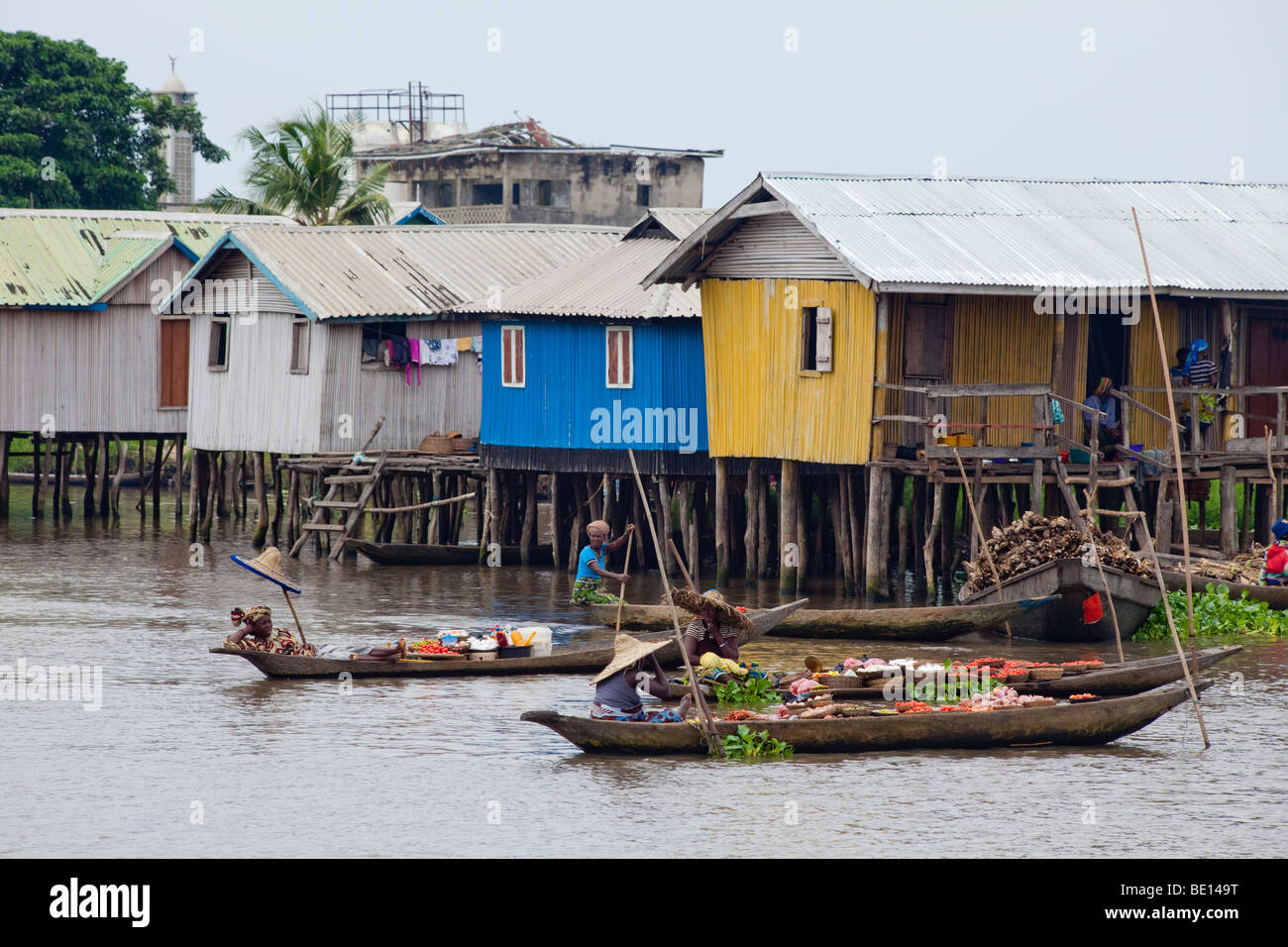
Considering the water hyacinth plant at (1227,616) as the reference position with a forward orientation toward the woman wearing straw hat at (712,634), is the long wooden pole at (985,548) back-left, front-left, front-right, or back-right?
front-right

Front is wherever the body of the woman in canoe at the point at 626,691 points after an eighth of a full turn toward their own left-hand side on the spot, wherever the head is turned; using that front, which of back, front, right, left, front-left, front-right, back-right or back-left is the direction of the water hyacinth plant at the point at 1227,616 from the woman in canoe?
front

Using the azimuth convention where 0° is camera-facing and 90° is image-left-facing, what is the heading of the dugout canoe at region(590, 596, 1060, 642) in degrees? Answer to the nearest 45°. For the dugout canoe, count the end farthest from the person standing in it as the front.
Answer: approximately 270°

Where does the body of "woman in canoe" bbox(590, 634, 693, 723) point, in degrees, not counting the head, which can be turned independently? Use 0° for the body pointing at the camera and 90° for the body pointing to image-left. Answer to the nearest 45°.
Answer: approximately 270°

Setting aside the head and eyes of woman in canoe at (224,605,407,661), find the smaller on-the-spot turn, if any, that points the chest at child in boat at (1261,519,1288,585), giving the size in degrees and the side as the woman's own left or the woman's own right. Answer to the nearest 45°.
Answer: approximately 90° to the woman's own left

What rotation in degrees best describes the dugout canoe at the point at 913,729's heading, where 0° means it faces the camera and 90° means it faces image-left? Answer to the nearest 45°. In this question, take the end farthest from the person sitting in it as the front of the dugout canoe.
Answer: approximately 270°

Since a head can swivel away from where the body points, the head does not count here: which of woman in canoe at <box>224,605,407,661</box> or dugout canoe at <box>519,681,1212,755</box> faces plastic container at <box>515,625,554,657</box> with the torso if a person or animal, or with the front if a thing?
the woman in canoe
